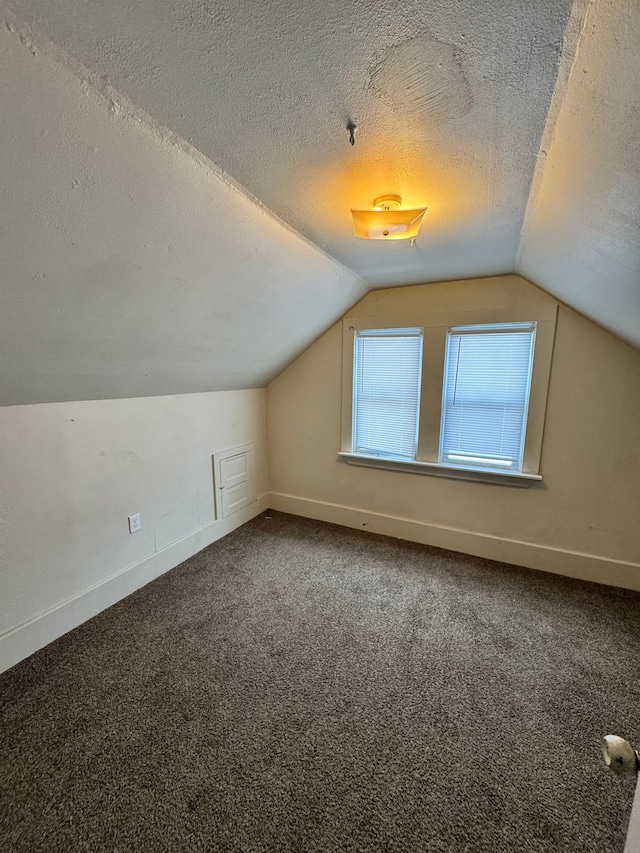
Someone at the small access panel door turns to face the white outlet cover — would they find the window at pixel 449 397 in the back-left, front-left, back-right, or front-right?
back-left

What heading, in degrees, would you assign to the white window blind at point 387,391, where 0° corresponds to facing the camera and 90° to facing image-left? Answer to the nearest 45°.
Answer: approximately 0°

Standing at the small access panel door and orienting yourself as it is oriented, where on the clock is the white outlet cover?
The white outlet cover is roughly at 3 o'clock from the small access panel door.

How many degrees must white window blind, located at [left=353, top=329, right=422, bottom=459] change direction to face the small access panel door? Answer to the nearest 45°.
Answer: approximately 90° to its right

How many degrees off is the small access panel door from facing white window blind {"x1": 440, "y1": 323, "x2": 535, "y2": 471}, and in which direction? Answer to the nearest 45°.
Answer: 0° — it already faces it

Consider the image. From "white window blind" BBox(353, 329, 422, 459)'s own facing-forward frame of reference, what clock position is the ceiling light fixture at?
The ceiling light fixture is roughly at 12 o'clock from the white window blind.

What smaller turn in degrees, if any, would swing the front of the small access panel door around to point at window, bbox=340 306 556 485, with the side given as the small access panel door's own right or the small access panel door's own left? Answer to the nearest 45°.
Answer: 0° — it already faces it

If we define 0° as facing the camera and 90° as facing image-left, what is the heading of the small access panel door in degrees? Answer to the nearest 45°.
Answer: approximately 315°

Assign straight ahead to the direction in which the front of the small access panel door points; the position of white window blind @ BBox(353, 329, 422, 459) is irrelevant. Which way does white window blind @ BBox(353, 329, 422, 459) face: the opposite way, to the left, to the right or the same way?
to the right
